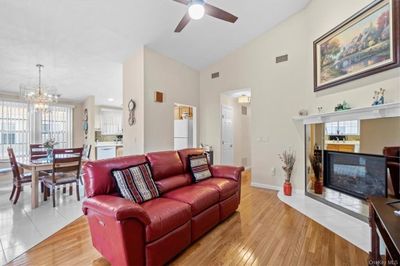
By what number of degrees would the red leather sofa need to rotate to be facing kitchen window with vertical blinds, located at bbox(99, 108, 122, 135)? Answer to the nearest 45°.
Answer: approximately 135° to its left

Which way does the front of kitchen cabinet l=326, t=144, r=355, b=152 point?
toward the camera

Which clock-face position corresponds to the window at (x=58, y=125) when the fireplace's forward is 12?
The window is roughly at 1 o'clock from the fireplace.

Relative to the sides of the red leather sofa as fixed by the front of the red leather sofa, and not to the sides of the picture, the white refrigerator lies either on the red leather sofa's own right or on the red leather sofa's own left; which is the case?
on the red leather sofa's own left

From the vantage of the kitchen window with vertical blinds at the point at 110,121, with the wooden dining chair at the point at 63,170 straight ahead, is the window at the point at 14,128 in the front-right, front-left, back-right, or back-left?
front-right

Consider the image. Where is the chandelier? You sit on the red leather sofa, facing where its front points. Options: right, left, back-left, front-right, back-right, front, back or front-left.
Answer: back

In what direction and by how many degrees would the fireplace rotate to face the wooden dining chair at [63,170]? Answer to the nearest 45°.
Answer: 0° — it already faces it

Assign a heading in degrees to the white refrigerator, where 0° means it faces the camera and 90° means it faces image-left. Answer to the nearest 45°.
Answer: approximately 45°

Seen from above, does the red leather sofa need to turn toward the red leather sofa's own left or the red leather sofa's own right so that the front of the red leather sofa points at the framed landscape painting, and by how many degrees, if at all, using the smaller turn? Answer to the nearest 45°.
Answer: approximately 45° to the red leather sofa's own left

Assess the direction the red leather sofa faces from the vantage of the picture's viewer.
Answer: facing the viewer and to the right of the viewer

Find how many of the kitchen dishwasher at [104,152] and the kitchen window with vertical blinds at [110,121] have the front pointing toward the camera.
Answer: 2

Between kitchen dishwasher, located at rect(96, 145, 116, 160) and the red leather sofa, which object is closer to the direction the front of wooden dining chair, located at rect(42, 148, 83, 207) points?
the kitchen dishwasher

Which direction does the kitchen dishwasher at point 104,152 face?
toward the camera
